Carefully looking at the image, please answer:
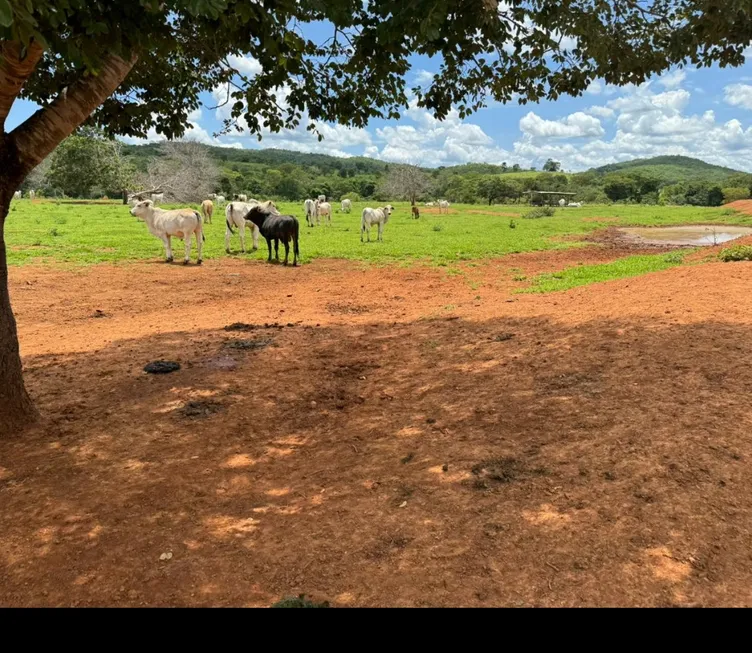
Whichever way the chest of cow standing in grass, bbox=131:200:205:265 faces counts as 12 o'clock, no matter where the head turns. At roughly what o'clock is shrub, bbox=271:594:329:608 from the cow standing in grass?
The shrub is roughly at 9 o'clock from the cow standing in grass.

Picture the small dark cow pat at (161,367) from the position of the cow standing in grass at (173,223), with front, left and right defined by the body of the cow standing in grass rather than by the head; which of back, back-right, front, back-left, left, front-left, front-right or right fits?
left

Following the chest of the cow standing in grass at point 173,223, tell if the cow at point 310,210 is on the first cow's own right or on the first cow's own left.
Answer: on the first cow's own right

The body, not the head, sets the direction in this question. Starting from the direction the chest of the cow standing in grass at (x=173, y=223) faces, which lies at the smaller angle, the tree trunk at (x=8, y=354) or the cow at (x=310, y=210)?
the tree trunk

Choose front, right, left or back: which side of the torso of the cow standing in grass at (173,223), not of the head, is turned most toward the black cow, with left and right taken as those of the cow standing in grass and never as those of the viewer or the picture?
back

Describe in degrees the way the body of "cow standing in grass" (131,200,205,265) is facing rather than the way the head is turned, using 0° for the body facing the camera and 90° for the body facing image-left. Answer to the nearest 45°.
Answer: approximately 90°

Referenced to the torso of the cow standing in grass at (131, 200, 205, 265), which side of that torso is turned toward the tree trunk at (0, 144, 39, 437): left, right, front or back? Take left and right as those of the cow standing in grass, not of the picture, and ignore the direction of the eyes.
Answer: left

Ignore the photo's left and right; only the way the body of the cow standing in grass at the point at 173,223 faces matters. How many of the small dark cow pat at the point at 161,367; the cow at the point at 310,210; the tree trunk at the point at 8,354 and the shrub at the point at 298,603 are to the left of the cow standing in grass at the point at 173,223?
3

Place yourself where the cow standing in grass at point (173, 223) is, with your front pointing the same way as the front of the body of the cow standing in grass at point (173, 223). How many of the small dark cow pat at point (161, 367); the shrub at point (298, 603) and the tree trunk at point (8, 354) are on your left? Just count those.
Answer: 3
